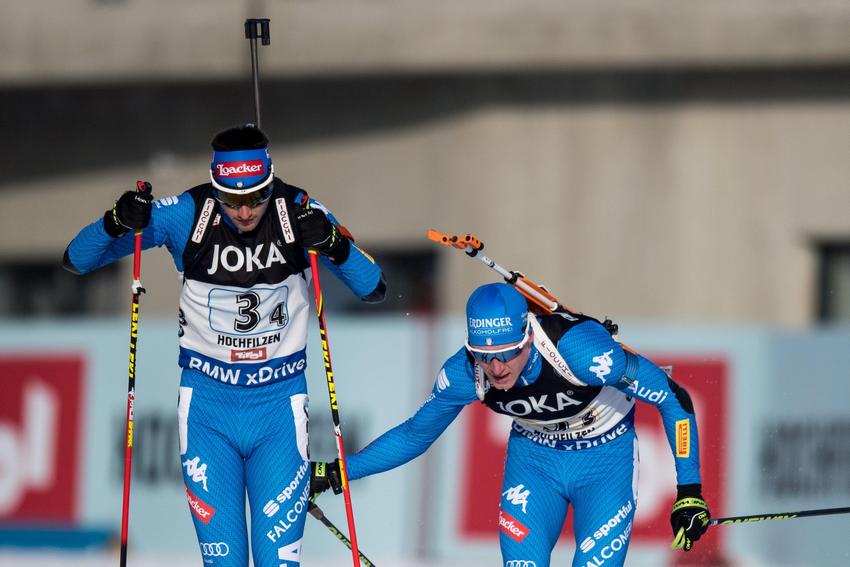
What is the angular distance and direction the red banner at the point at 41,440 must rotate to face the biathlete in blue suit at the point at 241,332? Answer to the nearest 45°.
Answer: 0° — it already faces them

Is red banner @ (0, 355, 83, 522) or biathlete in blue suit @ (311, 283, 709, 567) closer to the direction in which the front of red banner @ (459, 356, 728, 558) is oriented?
the biathlete in blue suit

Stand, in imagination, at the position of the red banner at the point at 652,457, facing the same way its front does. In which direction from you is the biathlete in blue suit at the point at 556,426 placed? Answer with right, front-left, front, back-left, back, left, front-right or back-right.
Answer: front

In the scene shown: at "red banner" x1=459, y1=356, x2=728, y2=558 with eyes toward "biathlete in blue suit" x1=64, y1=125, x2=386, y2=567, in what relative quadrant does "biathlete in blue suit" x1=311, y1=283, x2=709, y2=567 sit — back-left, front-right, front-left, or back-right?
front-left

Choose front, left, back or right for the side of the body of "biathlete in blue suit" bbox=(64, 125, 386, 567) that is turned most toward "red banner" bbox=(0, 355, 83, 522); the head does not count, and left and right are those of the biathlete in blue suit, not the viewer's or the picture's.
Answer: back

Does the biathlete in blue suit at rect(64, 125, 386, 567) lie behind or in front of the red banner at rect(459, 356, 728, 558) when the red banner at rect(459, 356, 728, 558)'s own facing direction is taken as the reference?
in front

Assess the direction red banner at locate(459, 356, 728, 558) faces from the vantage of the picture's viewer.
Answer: facing the viewer

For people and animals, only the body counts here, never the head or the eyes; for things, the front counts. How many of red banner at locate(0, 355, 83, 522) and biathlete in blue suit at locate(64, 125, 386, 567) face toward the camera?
2

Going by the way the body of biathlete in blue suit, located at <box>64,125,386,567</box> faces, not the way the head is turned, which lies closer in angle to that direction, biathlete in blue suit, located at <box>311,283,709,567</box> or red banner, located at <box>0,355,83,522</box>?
the biathlete in blue suit

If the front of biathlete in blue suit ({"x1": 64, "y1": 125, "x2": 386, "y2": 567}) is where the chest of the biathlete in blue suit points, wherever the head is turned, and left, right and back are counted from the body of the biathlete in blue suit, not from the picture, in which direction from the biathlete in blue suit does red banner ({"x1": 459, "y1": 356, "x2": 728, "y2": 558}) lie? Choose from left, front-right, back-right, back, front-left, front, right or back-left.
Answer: back-left

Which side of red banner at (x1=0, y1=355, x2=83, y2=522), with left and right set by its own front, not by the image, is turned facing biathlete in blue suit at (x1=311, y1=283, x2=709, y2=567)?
front

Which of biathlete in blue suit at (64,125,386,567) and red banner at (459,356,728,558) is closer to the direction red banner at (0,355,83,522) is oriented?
the biathlete in blue suit

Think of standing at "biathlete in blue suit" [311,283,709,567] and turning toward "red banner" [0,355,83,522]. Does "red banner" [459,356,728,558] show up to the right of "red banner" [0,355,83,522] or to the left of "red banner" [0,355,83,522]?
right

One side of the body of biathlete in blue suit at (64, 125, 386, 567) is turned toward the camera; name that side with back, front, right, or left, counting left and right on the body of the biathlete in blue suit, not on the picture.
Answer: front

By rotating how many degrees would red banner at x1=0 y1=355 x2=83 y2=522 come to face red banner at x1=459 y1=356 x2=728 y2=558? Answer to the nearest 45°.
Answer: approximately 45° to its left
